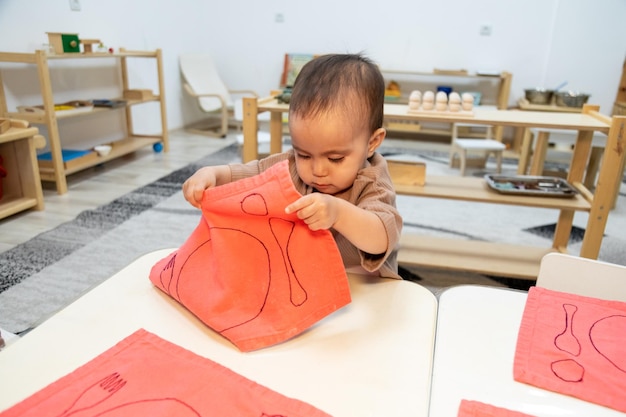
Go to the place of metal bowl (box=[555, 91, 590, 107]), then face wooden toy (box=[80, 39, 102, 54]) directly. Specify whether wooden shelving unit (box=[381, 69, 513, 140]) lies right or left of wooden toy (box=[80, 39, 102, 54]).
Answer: right

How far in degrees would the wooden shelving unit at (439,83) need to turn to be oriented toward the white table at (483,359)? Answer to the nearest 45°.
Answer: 0° — it already faces it

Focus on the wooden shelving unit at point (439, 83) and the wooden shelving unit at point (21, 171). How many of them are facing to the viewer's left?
0

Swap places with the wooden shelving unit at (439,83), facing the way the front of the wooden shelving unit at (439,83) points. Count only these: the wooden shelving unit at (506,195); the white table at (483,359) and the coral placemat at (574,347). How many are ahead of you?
3

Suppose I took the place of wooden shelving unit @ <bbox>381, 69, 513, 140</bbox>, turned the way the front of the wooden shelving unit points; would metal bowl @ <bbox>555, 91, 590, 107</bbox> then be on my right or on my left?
on my left

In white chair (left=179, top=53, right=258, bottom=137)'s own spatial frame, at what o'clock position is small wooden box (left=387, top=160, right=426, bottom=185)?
The small wooden box is roughly at 1 o'clock from the white chair.

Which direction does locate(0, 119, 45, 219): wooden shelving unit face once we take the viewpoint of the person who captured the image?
facing the viewer and to the right of the viewer

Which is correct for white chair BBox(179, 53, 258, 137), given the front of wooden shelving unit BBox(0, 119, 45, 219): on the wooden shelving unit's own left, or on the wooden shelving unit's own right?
on the wooden shelving unit's own left

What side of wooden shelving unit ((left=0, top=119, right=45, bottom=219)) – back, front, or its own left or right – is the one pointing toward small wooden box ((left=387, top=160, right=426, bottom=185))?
front

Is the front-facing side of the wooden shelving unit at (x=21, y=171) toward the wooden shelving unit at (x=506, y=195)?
yes

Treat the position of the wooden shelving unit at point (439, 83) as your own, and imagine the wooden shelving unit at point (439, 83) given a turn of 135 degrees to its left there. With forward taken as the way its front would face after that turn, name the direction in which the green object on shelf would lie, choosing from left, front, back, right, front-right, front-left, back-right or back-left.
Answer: back

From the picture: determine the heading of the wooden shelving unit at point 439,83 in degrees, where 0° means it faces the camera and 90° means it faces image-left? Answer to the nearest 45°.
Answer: approximately 0°

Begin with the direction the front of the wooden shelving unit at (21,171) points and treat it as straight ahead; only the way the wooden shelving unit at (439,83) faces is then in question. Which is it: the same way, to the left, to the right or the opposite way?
to the right

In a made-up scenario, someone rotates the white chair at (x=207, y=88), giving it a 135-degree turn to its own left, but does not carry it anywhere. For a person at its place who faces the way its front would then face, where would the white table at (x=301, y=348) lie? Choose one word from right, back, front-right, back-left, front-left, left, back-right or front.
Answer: back

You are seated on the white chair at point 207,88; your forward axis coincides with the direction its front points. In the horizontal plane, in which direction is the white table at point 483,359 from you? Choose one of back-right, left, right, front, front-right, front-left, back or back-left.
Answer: front-right
